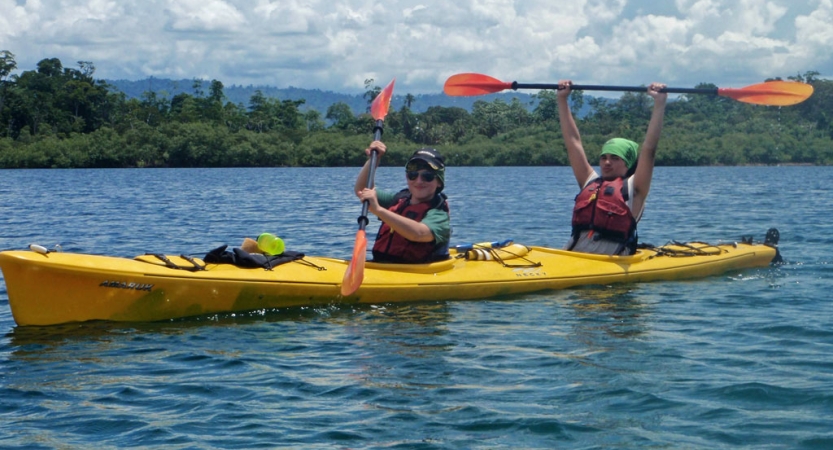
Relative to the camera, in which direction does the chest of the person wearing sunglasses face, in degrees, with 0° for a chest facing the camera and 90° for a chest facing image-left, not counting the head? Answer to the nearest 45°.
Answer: approximately 45°

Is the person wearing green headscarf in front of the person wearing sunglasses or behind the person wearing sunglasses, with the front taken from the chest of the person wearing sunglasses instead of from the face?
behind

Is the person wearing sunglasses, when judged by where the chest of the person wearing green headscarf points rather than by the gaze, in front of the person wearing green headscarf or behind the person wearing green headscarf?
in front

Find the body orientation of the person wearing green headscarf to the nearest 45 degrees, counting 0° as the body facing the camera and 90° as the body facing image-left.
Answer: approximately 45°
